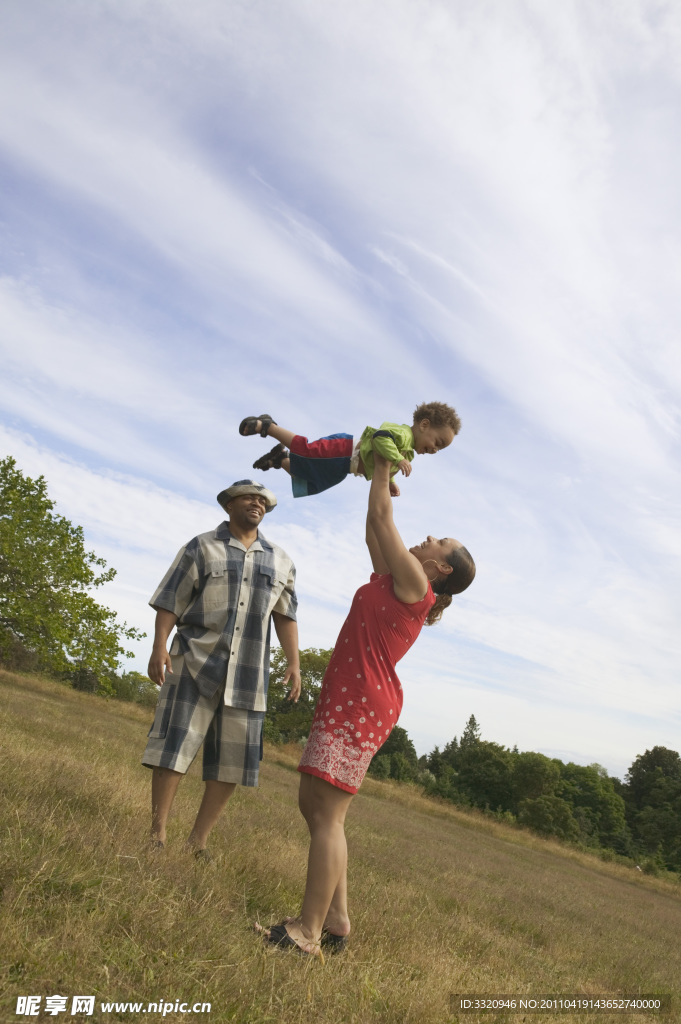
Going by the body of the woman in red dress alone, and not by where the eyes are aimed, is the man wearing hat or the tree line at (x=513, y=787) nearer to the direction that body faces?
the man wearing hat

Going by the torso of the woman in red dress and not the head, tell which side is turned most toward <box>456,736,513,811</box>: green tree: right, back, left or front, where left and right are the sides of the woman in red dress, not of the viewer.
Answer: right

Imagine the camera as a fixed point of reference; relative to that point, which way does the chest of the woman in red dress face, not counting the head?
to the viewer's left

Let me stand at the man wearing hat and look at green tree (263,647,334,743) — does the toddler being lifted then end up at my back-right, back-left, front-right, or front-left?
back-right

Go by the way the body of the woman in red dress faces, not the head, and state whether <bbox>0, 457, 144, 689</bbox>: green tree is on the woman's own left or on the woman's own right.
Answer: on the woman's own right

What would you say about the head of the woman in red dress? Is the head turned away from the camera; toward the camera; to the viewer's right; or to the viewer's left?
to the viewer's left

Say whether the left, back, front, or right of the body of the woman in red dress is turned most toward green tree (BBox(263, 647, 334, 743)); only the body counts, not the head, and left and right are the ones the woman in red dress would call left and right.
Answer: right
